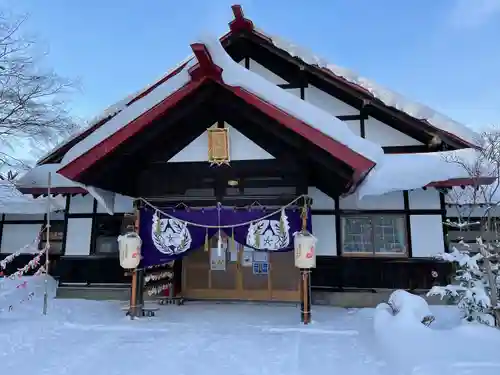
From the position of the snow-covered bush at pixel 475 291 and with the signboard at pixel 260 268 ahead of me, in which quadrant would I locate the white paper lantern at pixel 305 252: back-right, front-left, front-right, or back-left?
front-left

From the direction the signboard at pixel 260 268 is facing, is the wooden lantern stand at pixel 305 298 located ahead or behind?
ahead

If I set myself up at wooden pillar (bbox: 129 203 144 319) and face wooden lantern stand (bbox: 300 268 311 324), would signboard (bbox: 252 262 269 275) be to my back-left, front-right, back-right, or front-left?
front-left

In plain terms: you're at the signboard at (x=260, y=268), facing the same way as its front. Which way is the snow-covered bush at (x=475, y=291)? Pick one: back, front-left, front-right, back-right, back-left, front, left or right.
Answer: front-left

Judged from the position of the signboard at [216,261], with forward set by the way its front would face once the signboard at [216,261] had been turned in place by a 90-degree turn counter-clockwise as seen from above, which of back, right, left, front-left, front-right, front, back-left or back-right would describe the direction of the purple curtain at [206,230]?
right

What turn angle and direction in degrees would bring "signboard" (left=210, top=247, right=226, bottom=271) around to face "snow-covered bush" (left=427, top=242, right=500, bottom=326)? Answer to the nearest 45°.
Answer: approximately 45° to its left

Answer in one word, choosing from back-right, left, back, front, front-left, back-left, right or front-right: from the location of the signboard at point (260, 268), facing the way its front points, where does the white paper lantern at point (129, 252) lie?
front-right

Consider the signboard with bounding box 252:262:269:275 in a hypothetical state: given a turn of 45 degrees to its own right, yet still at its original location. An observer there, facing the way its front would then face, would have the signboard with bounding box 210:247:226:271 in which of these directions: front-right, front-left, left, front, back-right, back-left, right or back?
front-right

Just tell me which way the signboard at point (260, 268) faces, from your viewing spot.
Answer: facing the viewer

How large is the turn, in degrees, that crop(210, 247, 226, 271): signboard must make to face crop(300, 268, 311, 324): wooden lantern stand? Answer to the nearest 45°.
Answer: approximately 45° to its left

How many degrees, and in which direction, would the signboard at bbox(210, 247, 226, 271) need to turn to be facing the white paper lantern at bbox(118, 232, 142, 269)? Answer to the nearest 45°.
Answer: approximately 45° to its right

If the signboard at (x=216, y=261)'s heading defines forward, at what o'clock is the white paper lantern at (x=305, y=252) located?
The white paper lantern is roughly at 11 o'clock from the signboard.
